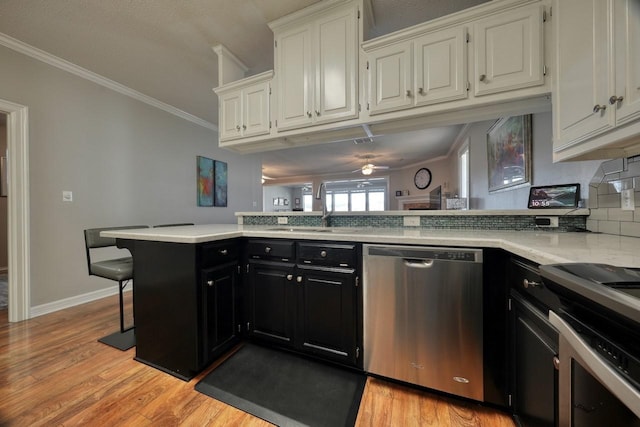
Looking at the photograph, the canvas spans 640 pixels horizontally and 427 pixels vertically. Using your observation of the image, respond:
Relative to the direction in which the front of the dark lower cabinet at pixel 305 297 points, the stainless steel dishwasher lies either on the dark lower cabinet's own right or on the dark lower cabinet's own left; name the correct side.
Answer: on the dark lower cabinet's own left

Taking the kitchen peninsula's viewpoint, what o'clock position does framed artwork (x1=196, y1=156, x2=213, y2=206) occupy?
The framed artwork is roughly at 5 o'clock from the kitchen peninsula.

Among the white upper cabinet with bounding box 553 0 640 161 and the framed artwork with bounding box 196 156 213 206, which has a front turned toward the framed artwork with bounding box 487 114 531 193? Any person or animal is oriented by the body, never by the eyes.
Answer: the framed artwork with bounding box 196 156 213 206

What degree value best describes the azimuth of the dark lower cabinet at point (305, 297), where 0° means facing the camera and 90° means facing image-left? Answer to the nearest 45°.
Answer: approximately 45°

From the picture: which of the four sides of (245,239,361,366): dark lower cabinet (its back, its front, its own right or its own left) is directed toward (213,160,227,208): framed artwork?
right

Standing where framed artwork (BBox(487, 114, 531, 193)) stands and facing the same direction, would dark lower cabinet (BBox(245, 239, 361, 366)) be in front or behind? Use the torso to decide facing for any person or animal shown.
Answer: in front

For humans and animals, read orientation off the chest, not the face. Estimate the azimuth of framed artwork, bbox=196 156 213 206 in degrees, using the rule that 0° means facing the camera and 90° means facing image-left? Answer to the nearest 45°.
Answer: approximately 315°

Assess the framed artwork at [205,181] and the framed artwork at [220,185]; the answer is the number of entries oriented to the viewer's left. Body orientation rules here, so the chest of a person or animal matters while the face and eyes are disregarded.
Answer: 0

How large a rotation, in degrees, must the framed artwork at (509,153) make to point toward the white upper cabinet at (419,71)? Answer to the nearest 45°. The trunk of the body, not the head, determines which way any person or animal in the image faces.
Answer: approximately 45° to its left

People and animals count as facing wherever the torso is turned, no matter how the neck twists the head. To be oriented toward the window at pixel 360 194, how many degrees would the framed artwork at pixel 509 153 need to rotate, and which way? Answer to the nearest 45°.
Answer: approximately 90° to its right

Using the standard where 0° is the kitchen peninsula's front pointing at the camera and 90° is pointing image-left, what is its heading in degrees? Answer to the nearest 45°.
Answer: approximately 45°
